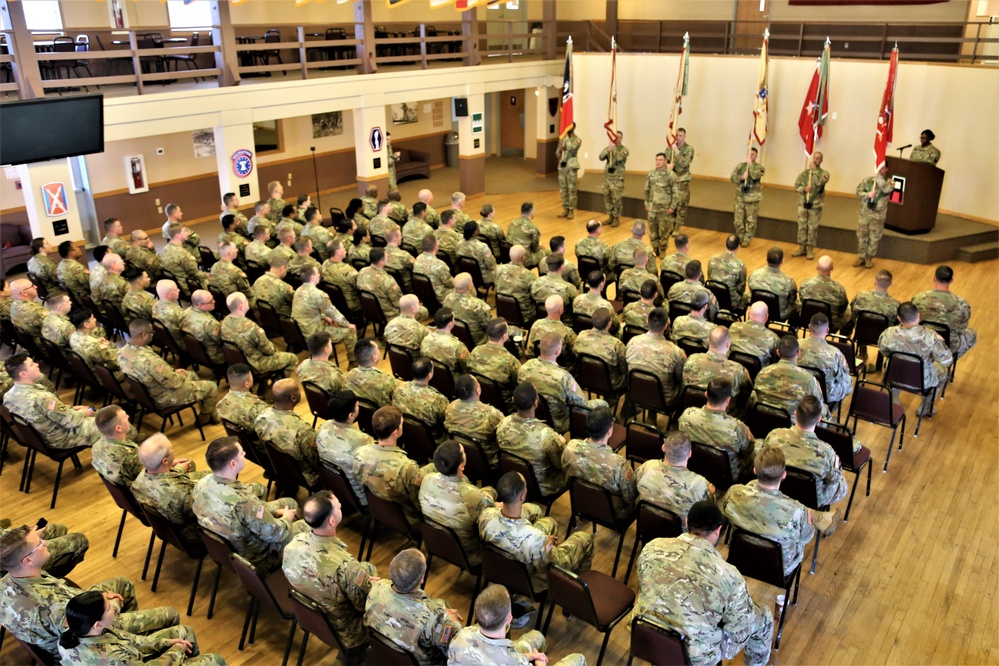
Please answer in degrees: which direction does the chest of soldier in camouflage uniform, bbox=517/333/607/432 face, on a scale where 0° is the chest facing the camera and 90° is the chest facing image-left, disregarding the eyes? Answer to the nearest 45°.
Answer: approximately 225°

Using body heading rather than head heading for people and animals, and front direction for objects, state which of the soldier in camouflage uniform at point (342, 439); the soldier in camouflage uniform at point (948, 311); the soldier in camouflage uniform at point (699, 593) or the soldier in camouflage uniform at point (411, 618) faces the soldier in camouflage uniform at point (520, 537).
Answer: the soldier in camouflage uniform at point (411, 618)

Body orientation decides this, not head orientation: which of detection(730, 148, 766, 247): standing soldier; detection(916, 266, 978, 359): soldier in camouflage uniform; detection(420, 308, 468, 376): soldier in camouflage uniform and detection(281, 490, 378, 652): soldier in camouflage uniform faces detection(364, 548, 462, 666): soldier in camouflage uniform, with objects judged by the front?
the standing soldier

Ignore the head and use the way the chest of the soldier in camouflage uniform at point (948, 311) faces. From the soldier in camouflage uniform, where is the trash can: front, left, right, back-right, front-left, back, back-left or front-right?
front-left

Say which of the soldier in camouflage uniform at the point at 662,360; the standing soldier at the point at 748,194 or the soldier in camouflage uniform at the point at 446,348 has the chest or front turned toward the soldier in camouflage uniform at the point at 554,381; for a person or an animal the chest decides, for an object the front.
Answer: the standing soldier

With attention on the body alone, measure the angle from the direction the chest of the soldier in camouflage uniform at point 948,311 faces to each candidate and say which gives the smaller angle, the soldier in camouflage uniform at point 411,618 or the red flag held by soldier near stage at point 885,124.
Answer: the red flag held by soldier near stage

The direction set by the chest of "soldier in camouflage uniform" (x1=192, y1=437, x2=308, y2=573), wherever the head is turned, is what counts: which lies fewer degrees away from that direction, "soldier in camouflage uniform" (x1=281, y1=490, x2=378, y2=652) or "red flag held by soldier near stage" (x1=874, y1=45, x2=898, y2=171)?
the red flag held by soldier near stage

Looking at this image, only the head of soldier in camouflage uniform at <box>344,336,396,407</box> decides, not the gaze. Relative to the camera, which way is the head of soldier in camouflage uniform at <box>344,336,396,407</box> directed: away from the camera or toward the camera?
away from the camera

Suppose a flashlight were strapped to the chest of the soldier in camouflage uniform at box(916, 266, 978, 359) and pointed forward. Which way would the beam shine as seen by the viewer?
away from the camera

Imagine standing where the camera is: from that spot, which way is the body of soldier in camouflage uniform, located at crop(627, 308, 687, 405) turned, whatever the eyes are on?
away from the camera

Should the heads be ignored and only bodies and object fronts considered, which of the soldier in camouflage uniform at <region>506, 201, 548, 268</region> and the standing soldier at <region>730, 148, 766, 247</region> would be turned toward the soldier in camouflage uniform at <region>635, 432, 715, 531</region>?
the standing soldier

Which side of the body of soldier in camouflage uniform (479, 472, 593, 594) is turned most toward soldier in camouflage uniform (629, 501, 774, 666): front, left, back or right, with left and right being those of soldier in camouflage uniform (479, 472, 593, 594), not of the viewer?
right

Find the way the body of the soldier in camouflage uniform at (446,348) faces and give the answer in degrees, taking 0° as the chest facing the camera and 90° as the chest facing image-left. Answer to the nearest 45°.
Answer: approximately 225°

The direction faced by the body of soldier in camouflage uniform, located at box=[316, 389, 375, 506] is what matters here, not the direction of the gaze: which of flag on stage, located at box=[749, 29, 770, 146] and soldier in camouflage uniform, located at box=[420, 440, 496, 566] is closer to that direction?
the flag on stage

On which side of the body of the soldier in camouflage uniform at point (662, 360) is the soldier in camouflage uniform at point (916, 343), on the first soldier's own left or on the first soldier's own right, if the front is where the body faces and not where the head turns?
on the first soldier's own right

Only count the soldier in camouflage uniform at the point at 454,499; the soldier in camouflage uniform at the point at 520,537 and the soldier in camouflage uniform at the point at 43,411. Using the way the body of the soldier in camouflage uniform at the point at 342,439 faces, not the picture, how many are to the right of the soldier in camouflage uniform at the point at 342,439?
2

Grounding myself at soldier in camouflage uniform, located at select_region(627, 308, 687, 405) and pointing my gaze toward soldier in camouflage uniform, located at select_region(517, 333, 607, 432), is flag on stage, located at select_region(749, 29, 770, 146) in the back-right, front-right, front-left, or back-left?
back-right

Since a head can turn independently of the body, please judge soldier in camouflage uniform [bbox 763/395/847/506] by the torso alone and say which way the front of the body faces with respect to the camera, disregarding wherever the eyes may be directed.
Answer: away from the camera

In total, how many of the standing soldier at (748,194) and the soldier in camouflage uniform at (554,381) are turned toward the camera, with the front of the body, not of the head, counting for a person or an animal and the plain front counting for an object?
1
